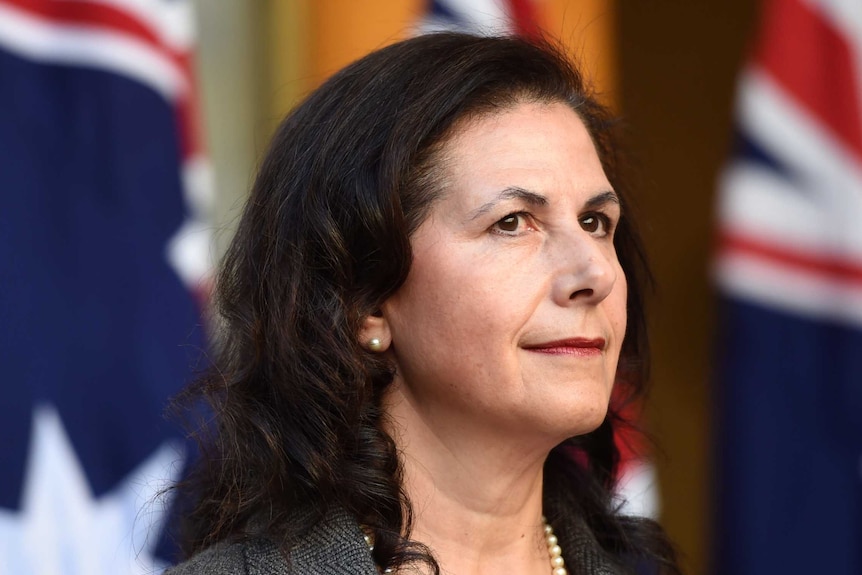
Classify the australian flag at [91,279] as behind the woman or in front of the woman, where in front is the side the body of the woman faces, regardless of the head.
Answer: behind

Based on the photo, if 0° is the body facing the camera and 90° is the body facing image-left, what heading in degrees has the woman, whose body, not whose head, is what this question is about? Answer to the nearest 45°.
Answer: approximately 315°

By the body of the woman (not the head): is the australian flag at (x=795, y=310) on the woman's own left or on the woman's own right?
on the woman's own left
